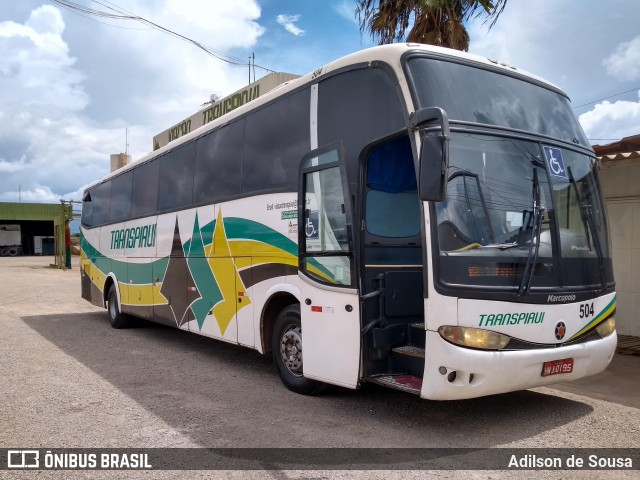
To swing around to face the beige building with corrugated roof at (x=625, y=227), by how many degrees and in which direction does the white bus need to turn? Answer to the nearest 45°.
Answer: approximately 90° to its left

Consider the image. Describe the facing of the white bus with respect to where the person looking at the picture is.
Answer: facing the viewer and to the right of the viewer
